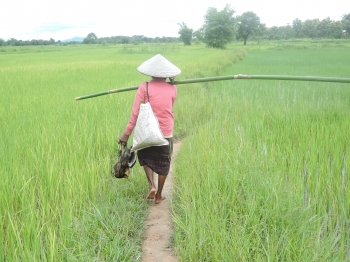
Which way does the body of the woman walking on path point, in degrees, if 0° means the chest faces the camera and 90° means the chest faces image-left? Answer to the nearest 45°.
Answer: approximately 180°

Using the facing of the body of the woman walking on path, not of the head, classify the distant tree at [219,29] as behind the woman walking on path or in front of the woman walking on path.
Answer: in front

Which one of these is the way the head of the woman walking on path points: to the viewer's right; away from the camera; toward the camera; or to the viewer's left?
away from the camera
